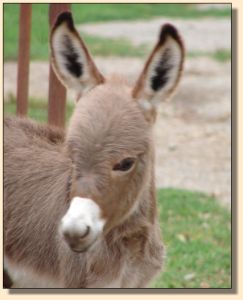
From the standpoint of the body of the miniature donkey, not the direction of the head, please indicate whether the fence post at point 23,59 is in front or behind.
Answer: behind

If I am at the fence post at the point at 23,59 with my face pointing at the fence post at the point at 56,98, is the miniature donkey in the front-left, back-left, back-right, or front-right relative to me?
front-right

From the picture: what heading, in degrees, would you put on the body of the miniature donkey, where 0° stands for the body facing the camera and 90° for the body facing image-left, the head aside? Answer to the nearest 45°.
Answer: approximately 315°

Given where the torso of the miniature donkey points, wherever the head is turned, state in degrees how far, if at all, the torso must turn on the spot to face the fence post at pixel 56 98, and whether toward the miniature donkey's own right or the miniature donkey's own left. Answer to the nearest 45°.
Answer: approximately 135° to the miniature donkey's own left

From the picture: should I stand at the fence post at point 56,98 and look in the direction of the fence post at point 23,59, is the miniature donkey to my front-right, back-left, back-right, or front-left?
back-left
